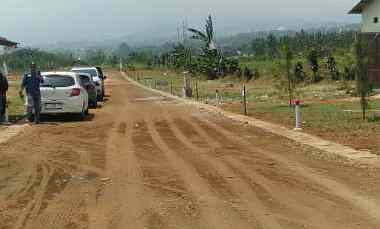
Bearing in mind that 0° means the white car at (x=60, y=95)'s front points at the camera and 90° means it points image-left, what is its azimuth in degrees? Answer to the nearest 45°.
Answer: approximately 180°

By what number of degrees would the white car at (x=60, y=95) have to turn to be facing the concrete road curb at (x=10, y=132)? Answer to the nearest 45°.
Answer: approximately 135° to its left

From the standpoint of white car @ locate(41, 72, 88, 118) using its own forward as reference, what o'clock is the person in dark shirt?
The person in dark shirt is roughly at 9 o'clock from the white car.

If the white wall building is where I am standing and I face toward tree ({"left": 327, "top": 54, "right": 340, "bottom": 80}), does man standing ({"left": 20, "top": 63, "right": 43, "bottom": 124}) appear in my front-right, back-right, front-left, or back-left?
back-left

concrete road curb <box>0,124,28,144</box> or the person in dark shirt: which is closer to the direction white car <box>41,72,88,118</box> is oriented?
the person in dark shirt

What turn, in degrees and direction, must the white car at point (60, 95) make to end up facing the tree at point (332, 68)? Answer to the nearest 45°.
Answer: approximately 45° to its right

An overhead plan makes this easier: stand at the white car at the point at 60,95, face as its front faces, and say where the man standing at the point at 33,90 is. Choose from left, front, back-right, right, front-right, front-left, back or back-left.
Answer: back-left

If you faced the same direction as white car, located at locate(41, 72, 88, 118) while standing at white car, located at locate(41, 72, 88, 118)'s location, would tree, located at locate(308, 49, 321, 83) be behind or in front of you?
in front

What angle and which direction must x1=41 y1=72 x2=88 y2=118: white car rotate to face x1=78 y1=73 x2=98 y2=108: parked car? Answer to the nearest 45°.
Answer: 0° — it already faces it

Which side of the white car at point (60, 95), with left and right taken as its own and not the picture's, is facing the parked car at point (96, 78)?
front
